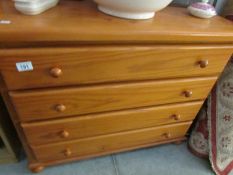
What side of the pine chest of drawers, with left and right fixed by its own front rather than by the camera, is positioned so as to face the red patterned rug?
left

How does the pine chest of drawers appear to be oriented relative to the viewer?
toward the camera
